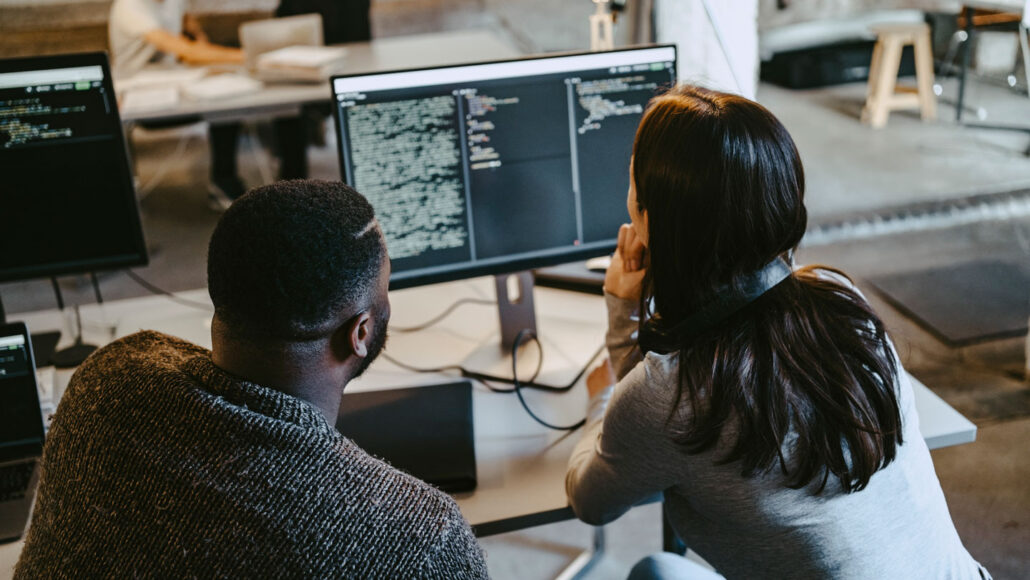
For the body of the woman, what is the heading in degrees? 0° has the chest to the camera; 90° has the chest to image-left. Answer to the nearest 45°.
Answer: approximately 135°

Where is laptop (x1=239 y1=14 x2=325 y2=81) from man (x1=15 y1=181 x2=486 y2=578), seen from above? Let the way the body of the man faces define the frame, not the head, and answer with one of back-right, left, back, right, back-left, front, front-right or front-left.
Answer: front-left

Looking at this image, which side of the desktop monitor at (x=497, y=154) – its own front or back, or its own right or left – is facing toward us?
front

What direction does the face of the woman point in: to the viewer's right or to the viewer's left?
to the viewer's left

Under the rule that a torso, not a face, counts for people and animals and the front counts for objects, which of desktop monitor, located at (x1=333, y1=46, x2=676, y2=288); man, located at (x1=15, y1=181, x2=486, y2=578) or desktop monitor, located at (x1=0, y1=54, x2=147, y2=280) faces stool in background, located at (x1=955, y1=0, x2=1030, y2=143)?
the man

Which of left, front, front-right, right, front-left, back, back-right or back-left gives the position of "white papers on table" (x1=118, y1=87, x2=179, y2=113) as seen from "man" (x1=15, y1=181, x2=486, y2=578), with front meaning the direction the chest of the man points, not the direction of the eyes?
front-left

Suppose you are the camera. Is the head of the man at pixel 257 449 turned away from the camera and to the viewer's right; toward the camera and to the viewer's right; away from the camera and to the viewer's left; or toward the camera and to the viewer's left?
away from the camera and to the viewer's right

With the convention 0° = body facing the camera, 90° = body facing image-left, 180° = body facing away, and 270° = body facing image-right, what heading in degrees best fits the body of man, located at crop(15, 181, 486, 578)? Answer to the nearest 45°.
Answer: approximately 225°

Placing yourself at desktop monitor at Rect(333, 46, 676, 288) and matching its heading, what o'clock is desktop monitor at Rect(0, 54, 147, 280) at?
desktop monitor at Rect(0, 54, 147, 280) is roughly at 3 o'clock from desktop monitor at Rect(333, 46, 676, 288).

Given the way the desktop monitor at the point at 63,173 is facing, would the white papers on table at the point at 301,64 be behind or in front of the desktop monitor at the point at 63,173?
behind

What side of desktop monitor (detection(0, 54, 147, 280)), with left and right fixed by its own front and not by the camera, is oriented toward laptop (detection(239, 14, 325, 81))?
back

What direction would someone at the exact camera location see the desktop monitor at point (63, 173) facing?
facing the viewer
